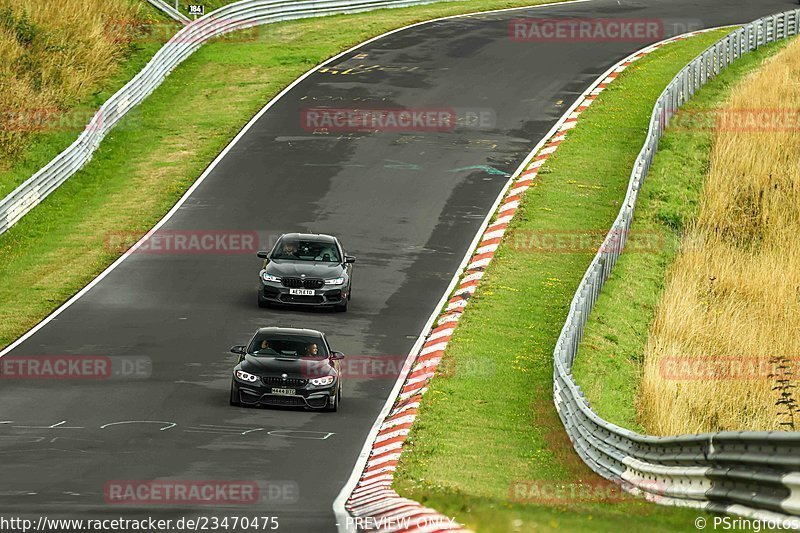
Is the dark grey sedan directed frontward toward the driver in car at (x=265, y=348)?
yes

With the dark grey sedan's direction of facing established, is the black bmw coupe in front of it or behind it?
in front

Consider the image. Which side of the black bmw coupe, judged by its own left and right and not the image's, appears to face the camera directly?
front

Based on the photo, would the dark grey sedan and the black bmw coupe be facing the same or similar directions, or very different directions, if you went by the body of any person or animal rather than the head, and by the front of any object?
same or similar directions

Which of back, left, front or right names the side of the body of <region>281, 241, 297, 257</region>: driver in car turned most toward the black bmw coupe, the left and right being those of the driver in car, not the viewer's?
front

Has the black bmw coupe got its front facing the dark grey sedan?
no

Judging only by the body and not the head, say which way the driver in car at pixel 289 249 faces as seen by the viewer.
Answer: toward the camera
